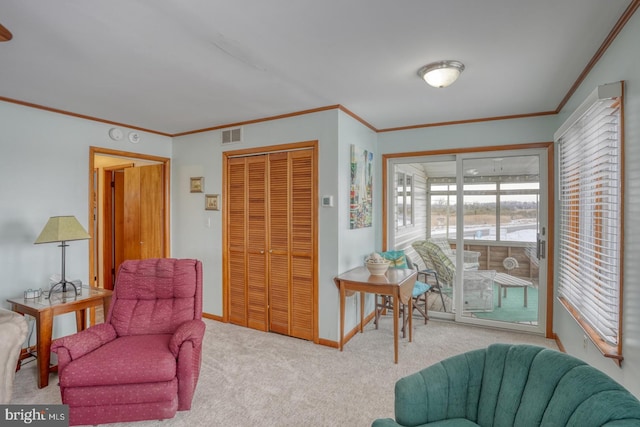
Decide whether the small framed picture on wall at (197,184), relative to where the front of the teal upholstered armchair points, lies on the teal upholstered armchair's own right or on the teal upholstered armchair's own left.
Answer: on the teal upholstered armchair's own right

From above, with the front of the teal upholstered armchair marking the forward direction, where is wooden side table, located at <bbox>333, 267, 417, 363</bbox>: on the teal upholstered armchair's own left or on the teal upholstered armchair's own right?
on the teal upholstered armchair's own right

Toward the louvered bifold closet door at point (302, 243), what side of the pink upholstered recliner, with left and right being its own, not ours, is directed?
back

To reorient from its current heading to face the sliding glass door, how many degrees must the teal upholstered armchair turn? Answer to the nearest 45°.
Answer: approximately 135° to its right

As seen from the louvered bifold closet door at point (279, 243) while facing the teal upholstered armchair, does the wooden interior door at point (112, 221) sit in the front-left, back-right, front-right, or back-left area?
back-right

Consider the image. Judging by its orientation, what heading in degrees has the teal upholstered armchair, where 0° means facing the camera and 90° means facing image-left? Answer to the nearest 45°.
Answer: approximately 45°

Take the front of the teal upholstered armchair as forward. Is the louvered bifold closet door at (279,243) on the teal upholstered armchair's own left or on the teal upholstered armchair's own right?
on the teal upholstered armchair's own right

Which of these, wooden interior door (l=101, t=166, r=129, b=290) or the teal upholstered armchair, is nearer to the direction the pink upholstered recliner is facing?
the teal upholstered armchair

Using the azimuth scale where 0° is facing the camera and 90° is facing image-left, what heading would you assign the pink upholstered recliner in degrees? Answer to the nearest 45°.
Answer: approximately 45°

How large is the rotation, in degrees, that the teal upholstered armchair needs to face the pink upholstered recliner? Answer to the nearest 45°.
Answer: approximately 45° to its right

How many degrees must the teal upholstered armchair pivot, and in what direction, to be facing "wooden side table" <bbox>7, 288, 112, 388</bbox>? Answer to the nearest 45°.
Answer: approximately 45° to its right

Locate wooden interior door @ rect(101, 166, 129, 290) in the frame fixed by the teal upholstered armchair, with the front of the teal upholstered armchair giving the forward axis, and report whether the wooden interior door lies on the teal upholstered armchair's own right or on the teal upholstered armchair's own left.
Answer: on the teal upholstered armchair's own right
